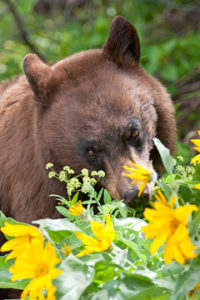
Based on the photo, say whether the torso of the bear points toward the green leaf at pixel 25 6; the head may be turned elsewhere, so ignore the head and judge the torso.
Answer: no

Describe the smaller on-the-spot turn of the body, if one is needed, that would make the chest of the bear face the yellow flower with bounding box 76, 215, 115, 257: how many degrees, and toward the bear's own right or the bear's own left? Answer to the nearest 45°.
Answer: approximately 45° to the bear's own right

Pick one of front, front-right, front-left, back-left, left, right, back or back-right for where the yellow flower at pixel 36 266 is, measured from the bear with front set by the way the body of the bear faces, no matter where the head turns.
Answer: front-right

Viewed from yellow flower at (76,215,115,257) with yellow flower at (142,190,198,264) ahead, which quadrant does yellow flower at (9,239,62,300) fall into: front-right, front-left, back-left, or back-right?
back-right

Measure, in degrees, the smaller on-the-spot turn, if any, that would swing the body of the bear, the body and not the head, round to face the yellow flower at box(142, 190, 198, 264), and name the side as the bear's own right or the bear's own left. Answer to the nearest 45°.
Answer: approximately 45° to the bear's own right

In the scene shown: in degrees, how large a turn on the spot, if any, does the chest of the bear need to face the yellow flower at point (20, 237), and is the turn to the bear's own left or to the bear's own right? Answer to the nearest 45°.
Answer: approximately 45° to the bear's own right

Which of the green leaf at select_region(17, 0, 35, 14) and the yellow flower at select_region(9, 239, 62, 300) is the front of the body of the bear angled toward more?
the yellow flower

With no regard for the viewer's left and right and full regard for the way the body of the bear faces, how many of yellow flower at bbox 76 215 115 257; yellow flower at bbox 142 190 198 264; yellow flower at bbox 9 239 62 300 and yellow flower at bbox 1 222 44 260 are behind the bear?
0

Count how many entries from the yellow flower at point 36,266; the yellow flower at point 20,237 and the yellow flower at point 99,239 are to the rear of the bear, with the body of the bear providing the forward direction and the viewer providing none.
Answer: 0

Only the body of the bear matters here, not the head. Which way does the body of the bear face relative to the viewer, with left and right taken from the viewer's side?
facing the viewer and to the right of the viewer
